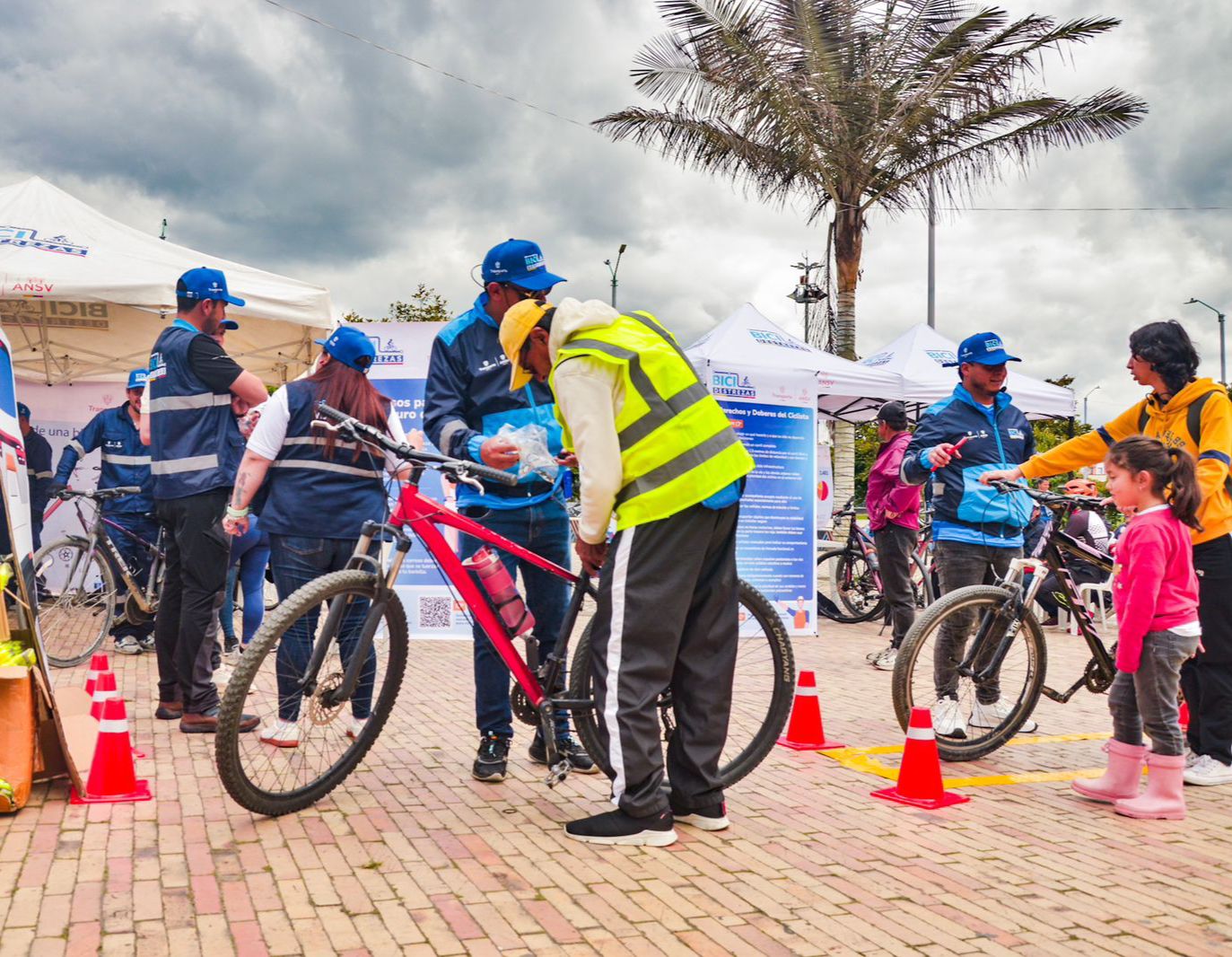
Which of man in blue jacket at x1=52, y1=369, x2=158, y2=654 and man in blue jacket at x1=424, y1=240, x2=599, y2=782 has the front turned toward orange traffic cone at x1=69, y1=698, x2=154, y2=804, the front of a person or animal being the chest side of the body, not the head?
man in blue jacket at x1=52, y1=369, x2=158, y2=654

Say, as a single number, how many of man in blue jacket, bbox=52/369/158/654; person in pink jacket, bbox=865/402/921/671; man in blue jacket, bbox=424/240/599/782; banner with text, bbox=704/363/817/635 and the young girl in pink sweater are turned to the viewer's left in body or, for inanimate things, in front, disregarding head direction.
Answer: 2

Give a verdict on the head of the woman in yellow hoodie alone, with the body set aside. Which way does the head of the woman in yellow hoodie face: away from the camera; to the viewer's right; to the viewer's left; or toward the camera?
to the viewer's left

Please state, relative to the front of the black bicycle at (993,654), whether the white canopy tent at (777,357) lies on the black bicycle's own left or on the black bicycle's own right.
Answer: on the black bicycle's own right

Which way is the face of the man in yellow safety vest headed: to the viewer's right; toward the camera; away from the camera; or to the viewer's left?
to the viewer's left

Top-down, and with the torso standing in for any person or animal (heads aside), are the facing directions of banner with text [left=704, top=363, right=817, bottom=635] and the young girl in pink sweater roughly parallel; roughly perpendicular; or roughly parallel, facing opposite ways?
roughly perpendicular

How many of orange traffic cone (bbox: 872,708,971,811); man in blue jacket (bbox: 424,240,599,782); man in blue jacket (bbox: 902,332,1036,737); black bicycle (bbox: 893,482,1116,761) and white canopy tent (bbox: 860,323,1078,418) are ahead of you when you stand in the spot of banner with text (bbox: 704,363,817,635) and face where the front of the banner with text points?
4

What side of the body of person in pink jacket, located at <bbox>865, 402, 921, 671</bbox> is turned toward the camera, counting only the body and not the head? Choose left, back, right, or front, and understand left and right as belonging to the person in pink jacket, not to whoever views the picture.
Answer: left

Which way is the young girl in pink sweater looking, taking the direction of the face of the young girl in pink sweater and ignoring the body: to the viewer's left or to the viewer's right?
to the viewer's left

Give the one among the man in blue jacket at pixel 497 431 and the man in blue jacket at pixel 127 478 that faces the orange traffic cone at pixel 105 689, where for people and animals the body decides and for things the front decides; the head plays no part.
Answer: the man in blue jacket at pixel 127 478

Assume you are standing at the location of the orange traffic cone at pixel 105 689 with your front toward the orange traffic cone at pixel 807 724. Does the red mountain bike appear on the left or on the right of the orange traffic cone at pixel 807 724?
right
